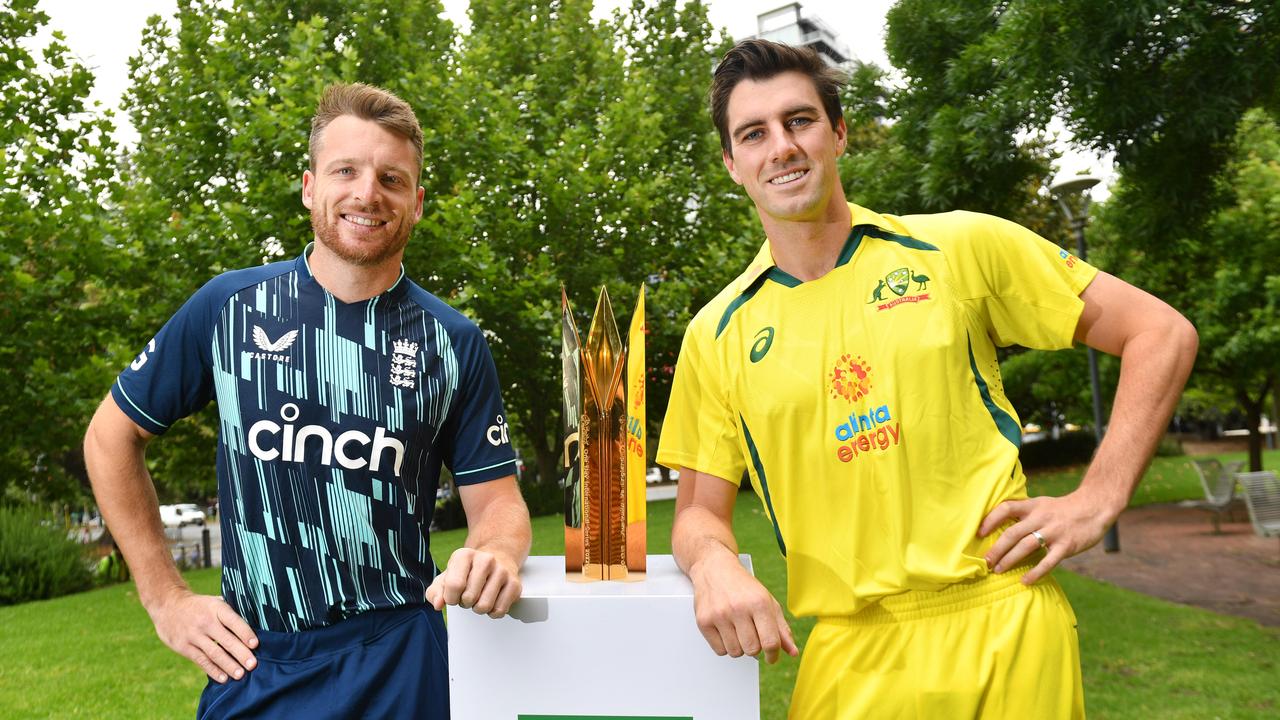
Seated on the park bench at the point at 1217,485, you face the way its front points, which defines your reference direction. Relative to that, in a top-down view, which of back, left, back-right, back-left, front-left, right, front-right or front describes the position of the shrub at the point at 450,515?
front

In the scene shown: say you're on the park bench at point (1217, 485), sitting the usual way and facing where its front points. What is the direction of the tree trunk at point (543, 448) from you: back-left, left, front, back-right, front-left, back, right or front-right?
front

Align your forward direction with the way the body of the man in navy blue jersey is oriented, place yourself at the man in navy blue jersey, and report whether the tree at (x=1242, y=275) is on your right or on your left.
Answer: on your left

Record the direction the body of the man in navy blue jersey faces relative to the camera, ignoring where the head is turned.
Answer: toward the camera

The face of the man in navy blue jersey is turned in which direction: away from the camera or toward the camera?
toward the camera

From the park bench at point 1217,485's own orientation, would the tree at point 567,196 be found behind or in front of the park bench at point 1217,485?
in front

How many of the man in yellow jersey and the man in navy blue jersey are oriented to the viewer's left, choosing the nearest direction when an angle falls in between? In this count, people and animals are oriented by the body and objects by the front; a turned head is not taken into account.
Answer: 0

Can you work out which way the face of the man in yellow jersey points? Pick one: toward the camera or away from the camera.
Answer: toward the camera

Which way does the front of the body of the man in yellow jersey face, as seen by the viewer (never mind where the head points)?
toward the camera

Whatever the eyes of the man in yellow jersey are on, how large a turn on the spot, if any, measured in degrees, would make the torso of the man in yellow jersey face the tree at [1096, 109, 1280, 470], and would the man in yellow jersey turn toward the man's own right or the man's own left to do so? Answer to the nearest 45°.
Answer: approximately 180°

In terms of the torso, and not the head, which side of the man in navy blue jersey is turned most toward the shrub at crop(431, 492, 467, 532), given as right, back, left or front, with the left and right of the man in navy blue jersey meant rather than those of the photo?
back
